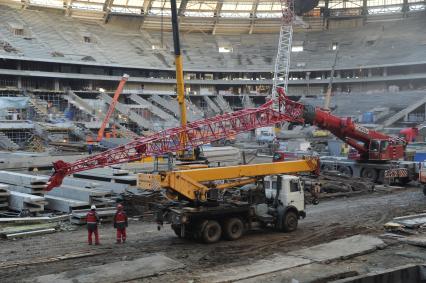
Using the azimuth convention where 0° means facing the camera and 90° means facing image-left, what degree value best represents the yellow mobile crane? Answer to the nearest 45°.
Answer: approximately 225°

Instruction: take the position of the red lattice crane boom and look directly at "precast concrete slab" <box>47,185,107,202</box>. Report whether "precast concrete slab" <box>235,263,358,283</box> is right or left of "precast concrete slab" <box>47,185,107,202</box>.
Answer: left

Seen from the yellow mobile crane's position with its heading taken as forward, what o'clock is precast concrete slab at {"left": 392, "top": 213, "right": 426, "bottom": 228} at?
The precast concrete slab is roughly at 1 o'clock from the yellow mobile crane.
